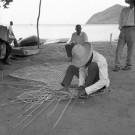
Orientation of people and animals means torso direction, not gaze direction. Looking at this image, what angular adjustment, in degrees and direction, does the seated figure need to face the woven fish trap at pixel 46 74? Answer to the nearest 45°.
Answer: approximately 90° to its right

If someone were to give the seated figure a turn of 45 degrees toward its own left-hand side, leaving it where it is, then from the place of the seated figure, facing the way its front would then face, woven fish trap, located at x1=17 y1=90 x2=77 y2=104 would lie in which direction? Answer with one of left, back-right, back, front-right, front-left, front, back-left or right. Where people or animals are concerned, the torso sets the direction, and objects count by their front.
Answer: right

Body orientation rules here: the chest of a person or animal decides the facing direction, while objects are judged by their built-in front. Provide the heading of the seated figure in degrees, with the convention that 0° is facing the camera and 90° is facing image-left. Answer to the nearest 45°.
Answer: approximately 45°
